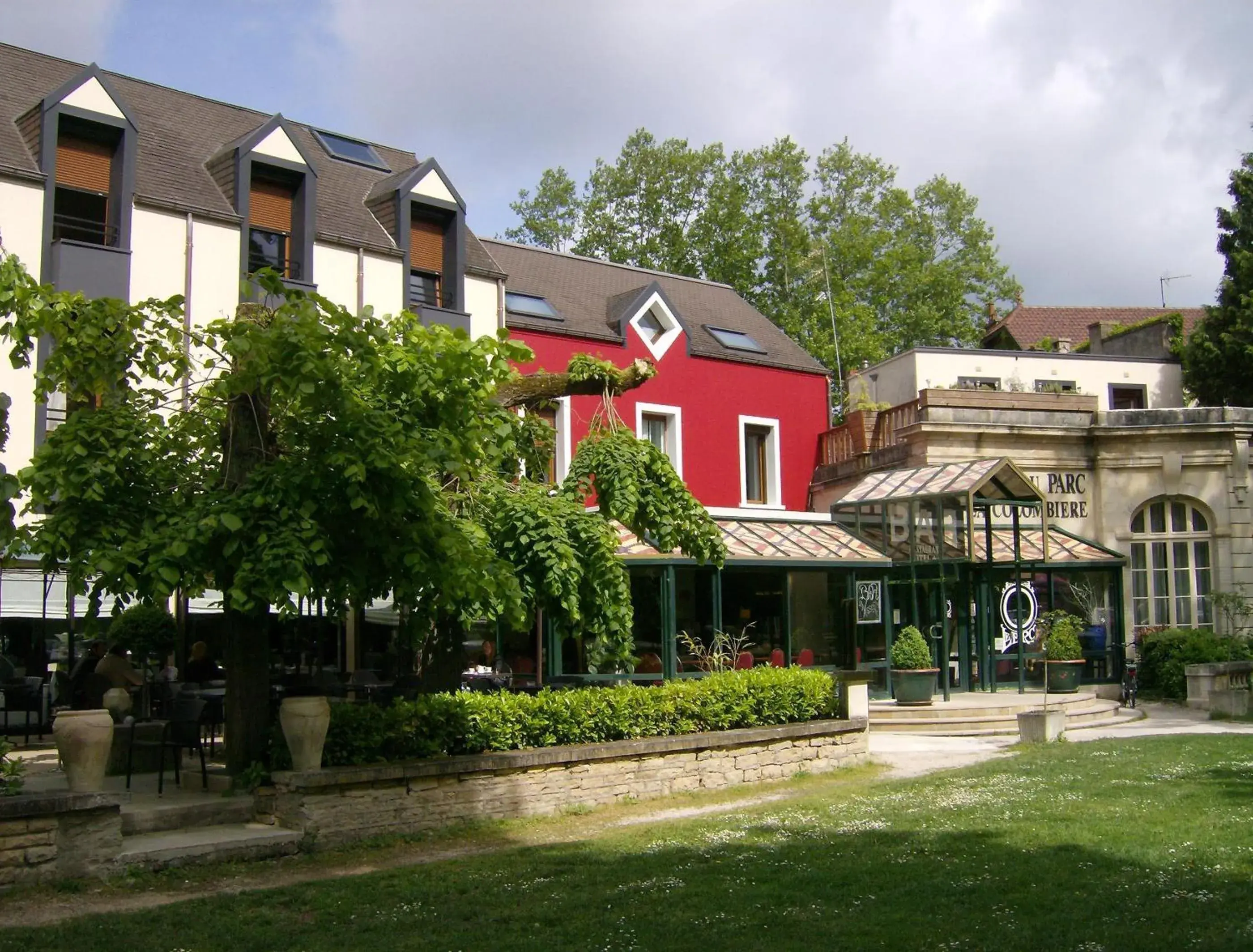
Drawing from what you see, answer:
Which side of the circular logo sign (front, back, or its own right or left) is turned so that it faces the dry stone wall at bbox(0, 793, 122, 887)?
front

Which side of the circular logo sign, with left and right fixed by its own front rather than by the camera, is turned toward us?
front

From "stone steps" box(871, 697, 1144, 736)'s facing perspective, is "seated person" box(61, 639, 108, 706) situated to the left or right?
on its right

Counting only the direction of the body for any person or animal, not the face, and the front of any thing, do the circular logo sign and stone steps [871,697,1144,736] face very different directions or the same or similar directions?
same or similar directions

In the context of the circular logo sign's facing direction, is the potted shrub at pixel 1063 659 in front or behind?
in front

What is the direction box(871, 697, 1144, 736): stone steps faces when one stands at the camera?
facing the viewer

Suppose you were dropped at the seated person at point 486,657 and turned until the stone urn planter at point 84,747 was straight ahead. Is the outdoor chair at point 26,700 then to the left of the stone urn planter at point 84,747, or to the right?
right

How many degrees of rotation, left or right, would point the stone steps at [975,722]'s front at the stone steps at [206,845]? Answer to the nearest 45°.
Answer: approximately 45° to its right

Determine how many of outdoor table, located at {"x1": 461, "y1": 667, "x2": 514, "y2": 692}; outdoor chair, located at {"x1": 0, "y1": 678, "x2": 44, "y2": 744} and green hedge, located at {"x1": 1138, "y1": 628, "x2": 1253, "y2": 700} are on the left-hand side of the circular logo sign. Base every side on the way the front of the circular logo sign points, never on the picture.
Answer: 1

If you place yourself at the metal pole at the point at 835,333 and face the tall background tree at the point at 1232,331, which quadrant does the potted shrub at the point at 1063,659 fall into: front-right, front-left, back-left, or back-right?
front-right
